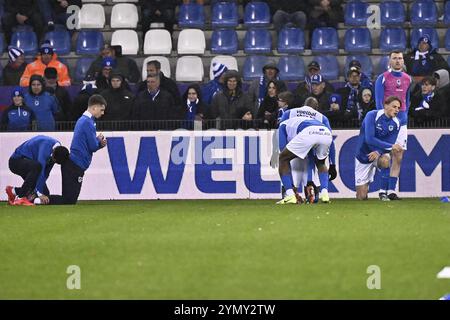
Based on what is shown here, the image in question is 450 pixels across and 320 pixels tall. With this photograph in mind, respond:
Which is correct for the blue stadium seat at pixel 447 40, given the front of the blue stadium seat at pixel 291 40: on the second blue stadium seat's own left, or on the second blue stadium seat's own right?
on the second blue stadium seat's own left

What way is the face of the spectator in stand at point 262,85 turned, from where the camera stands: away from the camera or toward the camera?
toward the camera

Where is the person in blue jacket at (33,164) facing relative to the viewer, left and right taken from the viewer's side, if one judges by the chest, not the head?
facing to the right of the viewer

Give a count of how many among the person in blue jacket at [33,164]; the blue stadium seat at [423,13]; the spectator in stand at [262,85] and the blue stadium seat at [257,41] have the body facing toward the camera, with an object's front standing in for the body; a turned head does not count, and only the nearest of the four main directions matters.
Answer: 3

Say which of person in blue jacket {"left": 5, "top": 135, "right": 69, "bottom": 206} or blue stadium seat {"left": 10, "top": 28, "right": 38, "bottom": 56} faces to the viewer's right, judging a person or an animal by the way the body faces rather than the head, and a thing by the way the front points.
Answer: the person in blue jacket

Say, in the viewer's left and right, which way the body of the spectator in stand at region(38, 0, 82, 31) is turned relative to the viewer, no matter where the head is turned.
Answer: facing the viewer

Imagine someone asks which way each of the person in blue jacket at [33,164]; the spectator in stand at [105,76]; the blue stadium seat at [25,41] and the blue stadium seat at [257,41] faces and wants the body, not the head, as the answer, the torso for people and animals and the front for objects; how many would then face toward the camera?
3

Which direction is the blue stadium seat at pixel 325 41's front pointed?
toward the camera

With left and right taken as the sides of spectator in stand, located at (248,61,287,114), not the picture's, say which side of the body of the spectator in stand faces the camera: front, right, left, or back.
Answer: front

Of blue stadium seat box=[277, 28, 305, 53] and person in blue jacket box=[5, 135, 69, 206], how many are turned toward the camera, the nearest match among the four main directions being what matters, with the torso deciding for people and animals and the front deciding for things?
1

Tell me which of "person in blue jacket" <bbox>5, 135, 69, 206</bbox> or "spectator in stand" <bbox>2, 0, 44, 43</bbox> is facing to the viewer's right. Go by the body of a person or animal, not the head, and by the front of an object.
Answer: the person in blue jacket

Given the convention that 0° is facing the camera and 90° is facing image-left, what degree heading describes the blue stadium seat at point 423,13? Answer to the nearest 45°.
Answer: approximately 0°

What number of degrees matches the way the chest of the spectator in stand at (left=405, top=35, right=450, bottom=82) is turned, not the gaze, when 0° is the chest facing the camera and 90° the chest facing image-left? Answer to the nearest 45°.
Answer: approximately 0°
